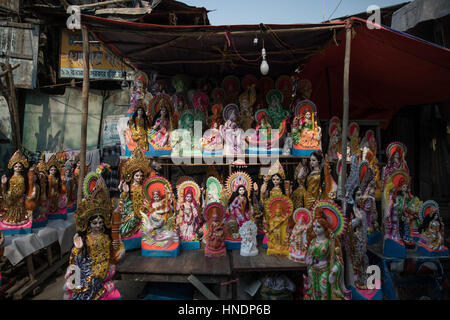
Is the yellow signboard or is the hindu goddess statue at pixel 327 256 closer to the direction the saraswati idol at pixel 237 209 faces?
the hindu goddess statue

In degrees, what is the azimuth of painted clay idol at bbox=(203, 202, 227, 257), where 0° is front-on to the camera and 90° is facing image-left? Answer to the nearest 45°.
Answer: approximately 0°

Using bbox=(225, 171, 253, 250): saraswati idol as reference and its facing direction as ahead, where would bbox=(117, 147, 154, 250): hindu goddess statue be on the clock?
The hindu goddess statue is roughly at 3 o'clock from the saraswati idol.

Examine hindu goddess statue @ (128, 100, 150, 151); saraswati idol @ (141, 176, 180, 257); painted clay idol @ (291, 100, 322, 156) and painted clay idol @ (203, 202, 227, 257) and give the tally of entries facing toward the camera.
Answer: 4

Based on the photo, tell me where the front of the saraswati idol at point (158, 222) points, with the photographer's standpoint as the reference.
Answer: facing the viewer

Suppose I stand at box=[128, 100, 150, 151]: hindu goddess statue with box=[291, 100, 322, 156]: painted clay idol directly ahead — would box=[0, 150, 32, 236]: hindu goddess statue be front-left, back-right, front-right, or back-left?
back-right

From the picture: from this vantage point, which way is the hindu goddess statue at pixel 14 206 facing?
toward the camera

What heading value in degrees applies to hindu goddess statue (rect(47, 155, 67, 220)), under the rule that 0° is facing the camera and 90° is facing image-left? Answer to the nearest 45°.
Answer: approximately 0°

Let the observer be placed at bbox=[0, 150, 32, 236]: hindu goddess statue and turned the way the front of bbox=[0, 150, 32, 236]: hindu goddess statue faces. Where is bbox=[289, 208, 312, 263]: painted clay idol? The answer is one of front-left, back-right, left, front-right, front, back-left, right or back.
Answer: front-left

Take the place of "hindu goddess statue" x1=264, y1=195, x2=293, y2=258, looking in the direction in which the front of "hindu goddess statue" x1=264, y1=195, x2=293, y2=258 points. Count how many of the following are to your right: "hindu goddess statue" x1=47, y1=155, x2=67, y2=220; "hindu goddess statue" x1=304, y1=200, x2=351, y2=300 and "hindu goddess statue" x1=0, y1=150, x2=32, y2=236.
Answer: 2

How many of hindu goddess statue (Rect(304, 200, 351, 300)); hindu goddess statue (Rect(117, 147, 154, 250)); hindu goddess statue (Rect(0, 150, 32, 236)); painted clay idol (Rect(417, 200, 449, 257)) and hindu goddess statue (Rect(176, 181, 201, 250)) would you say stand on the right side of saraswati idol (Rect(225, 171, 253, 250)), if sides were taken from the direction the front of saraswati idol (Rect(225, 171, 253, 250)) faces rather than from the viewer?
3

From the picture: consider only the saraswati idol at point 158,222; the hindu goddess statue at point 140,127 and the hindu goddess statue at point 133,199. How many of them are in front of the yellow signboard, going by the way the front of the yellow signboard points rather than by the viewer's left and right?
3

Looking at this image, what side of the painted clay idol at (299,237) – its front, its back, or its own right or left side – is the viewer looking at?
front
